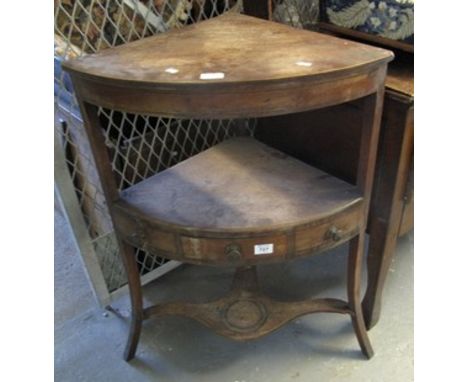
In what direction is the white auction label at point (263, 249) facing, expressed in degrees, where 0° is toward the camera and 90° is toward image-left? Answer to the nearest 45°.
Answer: approximately 0°

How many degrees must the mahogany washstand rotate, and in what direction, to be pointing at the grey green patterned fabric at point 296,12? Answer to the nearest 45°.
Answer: approximately 180°

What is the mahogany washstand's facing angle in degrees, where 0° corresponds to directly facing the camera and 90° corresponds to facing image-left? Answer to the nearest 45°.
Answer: approximately 0°
